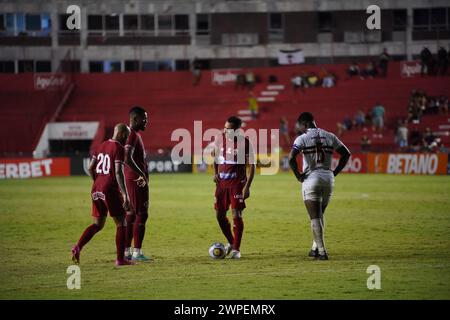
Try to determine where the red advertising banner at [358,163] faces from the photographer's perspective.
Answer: facing the viewer

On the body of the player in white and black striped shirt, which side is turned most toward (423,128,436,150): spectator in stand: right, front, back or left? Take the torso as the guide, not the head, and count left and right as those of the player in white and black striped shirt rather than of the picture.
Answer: front

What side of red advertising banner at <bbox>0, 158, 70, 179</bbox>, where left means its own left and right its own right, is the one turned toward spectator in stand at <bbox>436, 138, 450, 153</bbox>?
left

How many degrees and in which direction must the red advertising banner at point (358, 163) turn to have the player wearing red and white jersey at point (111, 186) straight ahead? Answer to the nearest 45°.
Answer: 0° — it already faces them

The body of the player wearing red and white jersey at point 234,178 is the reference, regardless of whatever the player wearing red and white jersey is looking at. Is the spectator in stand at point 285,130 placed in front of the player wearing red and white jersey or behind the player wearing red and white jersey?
behind

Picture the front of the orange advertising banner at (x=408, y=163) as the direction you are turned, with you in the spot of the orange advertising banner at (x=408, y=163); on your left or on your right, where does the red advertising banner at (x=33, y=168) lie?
on your right

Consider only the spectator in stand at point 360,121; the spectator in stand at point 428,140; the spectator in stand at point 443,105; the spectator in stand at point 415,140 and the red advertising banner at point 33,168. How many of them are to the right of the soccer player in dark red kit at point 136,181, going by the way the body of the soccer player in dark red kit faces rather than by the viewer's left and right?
0

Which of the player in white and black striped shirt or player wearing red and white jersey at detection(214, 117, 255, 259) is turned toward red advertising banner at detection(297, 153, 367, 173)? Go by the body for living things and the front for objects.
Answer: the player in white and black striped shirt

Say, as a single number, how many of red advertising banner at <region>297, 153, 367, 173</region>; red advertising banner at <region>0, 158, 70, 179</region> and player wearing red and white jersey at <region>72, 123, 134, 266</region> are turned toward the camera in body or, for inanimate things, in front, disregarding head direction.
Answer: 2

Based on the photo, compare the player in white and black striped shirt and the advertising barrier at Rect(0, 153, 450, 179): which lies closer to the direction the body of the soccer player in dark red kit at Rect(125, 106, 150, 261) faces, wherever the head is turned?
the player in white and black striped shirt

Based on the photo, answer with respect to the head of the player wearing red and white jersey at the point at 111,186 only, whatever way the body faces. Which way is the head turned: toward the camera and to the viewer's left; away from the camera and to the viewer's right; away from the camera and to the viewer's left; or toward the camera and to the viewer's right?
away from the camera and to the viewer's right

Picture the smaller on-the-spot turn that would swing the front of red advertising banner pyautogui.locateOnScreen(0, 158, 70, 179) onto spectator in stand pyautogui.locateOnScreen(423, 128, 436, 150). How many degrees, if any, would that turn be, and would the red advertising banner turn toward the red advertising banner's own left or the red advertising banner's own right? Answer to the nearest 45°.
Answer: approximately 90° to the red advertising banner's own left

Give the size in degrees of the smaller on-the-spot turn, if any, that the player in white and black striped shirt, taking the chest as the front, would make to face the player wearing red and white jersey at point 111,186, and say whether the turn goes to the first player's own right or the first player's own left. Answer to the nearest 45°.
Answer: approximately 90° to the first player's own left

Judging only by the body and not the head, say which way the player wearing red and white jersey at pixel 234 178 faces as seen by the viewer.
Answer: toward the camera

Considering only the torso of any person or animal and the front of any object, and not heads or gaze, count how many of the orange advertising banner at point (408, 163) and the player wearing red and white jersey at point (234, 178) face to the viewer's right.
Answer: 0

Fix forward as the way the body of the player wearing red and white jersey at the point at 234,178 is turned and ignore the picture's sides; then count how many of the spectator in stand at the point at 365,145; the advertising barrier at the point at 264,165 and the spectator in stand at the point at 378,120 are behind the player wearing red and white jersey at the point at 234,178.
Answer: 3

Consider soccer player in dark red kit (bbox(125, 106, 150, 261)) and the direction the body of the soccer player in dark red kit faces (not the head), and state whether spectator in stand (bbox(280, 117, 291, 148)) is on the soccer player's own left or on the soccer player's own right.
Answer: on the soccer player's own left

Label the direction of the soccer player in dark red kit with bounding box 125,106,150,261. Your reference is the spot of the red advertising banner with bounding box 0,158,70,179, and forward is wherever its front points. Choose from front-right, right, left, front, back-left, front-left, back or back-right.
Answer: front
